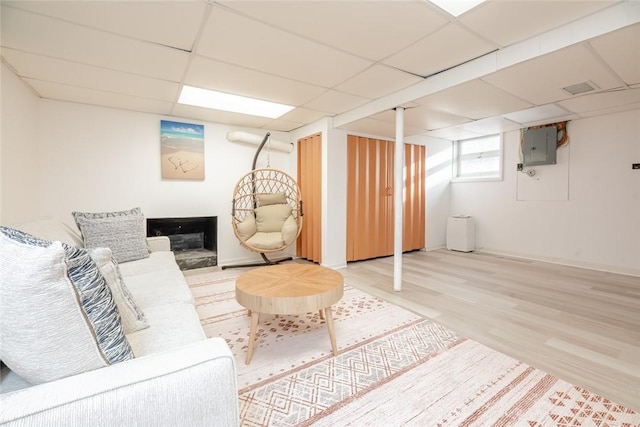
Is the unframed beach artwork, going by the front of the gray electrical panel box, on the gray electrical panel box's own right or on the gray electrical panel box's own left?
on the gray electrical panel box's own right

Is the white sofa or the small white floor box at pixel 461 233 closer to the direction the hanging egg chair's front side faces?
the white sofa

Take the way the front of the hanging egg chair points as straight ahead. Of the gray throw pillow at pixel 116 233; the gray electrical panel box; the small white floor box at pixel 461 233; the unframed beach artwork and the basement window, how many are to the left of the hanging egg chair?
3

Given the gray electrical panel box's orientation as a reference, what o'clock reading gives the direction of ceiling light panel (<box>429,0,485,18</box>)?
The ceiling light panel is roughly at 12 o'clock from the gray electrical panel box.

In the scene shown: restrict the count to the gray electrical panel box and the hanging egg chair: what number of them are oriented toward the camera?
2

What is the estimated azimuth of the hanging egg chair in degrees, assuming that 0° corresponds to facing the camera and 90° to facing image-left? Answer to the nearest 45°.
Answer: approximately 0°

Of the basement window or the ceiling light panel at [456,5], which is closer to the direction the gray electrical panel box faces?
the ceiling light panel
